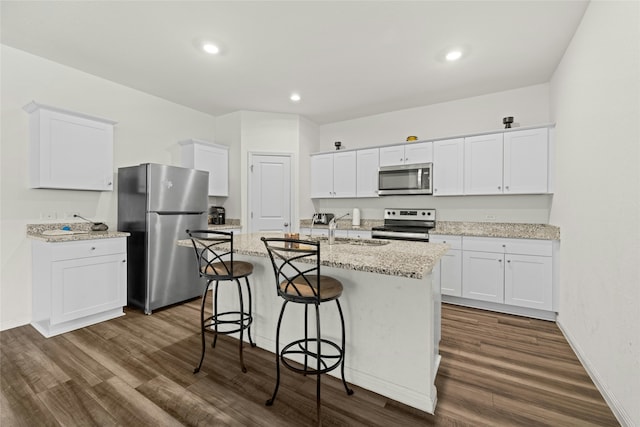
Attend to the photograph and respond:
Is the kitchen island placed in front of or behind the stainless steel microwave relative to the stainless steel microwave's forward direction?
in front

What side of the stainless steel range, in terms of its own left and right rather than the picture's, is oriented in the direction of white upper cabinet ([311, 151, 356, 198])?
right

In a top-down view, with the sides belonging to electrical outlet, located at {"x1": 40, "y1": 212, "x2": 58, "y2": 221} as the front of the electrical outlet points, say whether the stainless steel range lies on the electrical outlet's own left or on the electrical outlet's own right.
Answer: on the electrical outlet's own left

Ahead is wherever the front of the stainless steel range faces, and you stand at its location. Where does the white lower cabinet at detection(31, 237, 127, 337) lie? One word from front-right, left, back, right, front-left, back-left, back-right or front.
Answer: front-right
